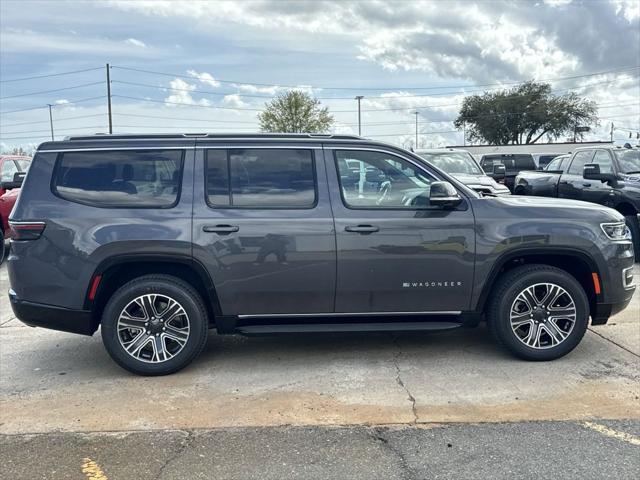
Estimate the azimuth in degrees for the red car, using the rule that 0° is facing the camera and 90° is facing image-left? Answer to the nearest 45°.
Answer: approximately 315°

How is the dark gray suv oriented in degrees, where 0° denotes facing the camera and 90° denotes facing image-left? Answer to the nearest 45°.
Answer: approximately 270°

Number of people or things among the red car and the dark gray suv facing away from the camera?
0

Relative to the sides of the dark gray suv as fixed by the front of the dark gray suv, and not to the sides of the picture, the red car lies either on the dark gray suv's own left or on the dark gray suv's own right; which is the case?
on the dark gray suv's own left

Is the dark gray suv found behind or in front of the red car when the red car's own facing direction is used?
in front
